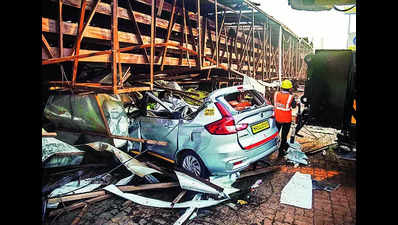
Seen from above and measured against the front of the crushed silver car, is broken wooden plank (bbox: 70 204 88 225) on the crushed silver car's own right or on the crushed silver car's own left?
on the crushed silver car's own left

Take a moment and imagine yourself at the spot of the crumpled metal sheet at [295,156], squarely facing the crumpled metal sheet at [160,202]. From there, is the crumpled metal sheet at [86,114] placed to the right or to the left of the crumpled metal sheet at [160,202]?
right

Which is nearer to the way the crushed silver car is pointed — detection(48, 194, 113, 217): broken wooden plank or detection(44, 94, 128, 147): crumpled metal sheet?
the crumpled metal sheet

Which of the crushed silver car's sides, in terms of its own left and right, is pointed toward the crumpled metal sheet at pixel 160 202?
left

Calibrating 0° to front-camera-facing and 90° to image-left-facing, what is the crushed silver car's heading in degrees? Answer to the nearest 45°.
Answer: approximately 135°
